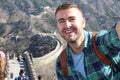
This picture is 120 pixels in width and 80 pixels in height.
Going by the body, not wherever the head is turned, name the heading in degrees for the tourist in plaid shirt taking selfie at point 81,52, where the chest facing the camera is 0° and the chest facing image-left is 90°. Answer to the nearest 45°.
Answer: approximately 45°
